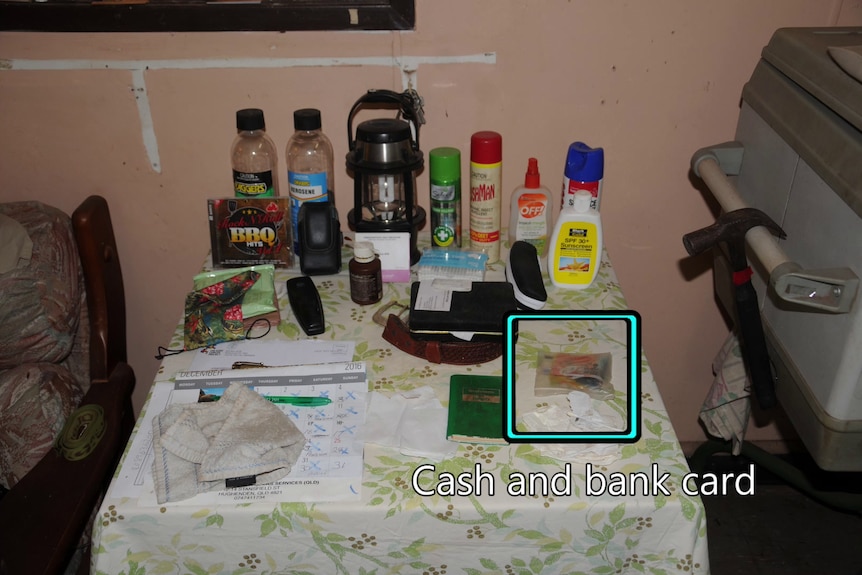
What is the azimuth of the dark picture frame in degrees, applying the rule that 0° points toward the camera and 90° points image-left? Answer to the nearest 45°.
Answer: approximately 0°

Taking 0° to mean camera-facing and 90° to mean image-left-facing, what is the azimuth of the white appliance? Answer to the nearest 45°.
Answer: approximately 45°

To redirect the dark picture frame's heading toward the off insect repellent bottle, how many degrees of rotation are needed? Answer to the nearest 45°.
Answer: approximately 45° to its left

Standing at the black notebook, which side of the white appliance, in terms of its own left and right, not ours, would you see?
front

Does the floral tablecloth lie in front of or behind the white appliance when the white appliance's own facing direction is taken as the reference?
in front

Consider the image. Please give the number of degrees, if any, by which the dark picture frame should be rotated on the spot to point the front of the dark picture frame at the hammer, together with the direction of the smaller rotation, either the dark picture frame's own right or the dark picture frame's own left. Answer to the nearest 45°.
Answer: approximately 45° to the dark picture frame's own left

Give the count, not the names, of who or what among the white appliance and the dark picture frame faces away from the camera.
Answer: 0

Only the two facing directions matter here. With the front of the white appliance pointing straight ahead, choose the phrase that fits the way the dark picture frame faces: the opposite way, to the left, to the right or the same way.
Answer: to the left

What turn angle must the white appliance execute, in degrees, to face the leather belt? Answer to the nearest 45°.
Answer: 0° — it already faces it
